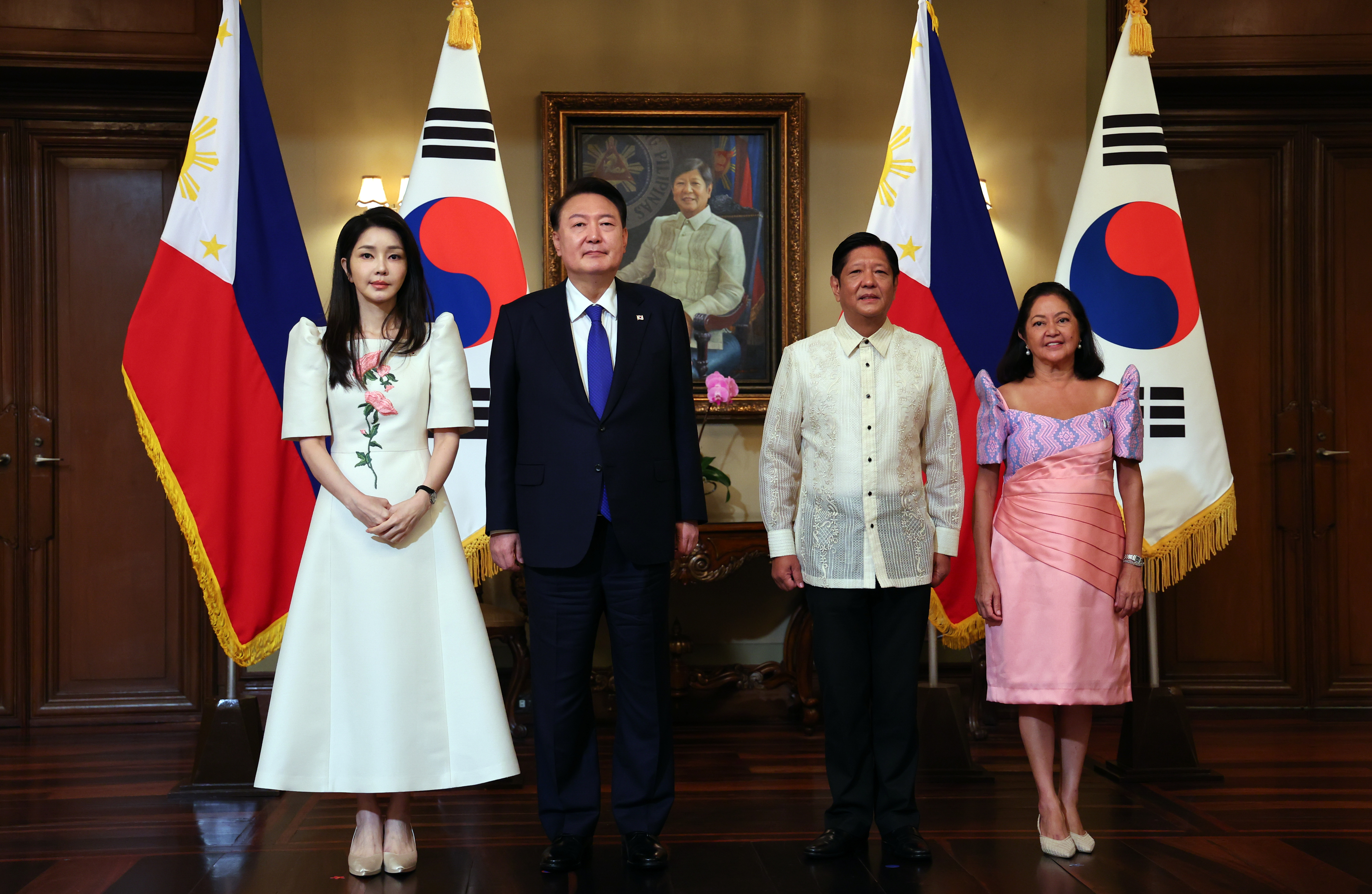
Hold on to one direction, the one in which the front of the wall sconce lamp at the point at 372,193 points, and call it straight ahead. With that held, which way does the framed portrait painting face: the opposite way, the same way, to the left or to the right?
the same way

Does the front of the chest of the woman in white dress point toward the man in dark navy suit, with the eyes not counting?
no

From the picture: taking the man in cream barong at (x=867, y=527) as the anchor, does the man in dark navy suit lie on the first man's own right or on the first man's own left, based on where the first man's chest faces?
on the first man's own right

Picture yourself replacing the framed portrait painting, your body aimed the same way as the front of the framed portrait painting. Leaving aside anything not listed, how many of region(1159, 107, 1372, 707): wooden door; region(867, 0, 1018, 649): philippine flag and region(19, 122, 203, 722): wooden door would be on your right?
1

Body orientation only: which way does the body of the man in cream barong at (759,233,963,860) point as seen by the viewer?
toward the camera

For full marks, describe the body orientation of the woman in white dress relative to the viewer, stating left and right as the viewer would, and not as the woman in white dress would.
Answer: facing the viewer

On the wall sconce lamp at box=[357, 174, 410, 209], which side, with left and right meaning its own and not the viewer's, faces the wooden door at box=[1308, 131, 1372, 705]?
left

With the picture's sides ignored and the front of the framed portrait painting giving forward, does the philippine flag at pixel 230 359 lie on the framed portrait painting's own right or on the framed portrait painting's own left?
on the framed portrait painting's own right

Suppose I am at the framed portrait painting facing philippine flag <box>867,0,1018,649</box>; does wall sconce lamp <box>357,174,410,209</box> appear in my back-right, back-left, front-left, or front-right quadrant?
back-right

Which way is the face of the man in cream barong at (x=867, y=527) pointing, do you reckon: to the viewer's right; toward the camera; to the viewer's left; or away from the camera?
toward the camera

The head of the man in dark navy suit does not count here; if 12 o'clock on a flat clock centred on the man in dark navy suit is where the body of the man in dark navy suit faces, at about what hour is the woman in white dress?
The woman in white dress is roughly at 3 o'clock from the man in dark navy suit.

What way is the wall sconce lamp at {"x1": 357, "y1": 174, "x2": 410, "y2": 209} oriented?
toward the camera

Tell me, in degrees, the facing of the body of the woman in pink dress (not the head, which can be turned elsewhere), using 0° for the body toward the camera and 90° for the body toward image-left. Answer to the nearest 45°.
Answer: approximately 0°

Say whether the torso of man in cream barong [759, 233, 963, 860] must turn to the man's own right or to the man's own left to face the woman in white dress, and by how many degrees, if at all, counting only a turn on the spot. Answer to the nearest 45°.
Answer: approximately 90° to the man's own right

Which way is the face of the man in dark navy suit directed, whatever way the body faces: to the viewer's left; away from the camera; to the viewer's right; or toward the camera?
toward the camera
